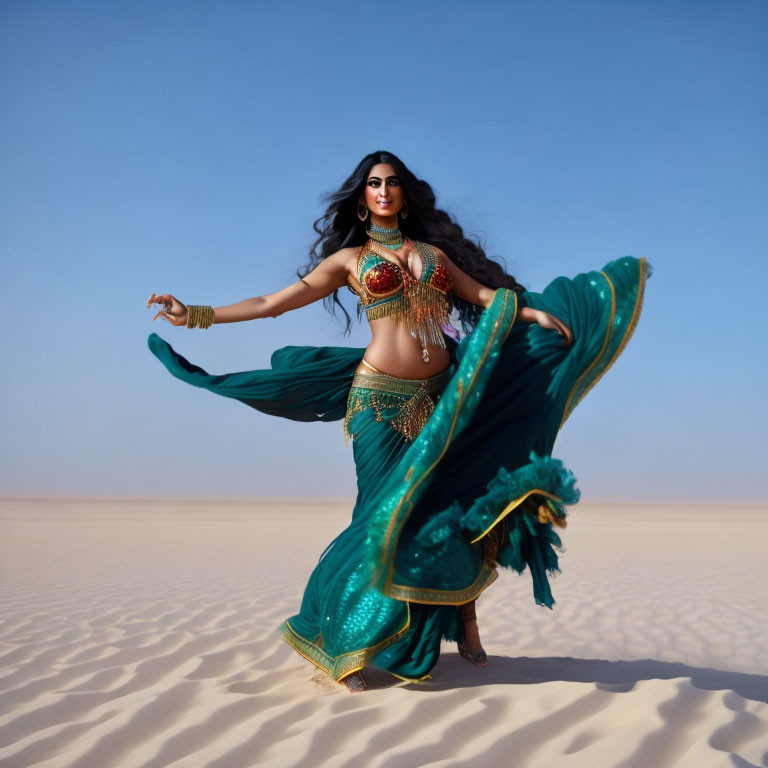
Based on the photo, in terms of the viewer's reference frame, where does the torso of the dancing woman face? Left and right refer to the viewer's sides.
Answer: facing the viewer
